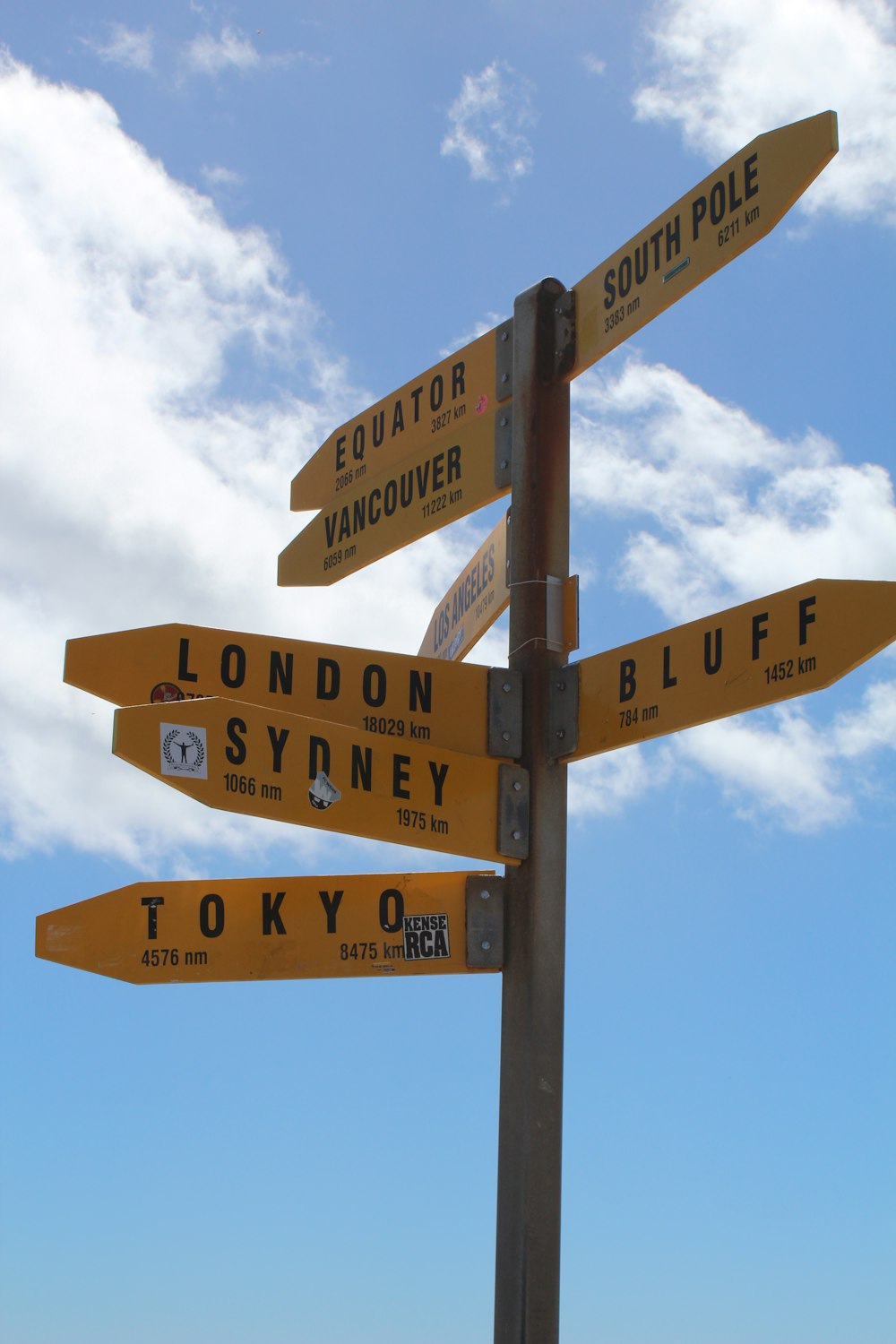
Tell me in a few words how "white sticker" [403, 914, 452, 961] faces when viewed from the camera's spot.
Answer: facing the viewer

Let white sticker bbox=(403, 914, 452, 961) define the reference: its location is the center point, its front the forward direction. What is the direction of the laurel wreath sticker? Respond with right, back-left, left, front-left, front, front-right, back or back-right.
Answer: front-right
